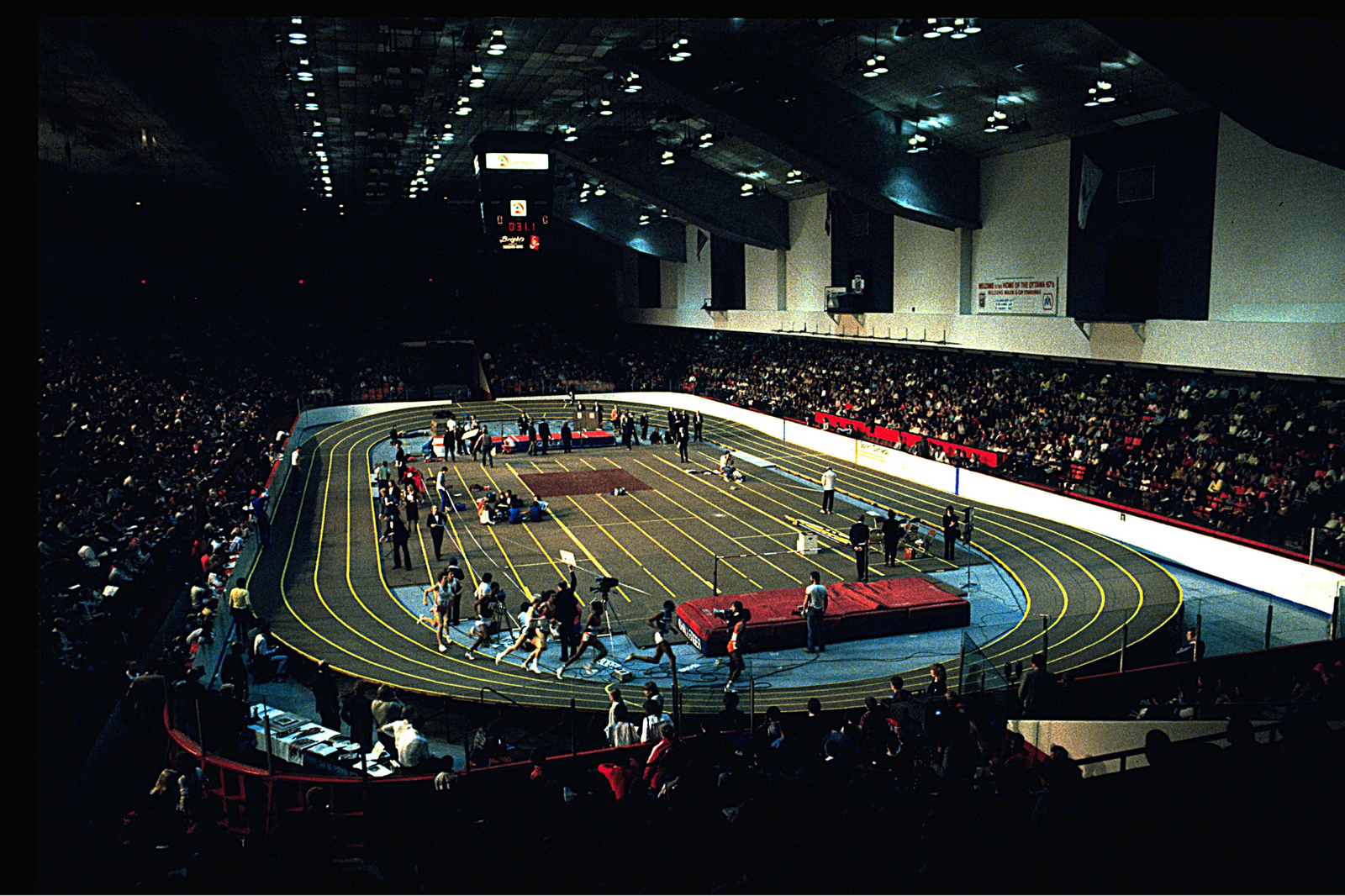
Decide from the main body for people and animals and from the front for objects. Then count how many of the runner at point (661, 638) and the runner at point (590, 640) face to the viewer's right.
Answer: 2

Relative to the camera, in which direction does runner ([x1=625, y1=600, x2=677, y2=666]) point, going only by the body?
to the viewer's right

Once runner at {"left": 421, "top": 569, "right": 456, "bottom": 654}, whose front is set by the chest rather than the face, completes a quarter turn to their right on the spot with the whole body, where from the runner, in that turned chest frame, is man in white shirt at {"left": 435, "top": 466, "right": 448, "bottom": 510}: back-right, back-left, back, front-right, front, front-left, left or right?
back-right

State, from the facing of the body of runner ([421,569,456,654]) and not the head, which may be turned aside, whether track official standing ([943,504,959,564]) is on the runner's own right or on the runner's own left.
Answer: on the runner's own left

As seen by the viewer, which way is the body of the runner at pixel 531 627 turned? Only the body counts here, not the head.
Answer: to the viewer's right

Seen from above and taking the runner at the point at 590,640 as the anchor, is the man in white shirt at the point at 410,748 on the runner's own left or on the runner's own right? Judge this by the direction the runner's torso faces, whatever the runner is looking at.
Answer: on the runner's own right
